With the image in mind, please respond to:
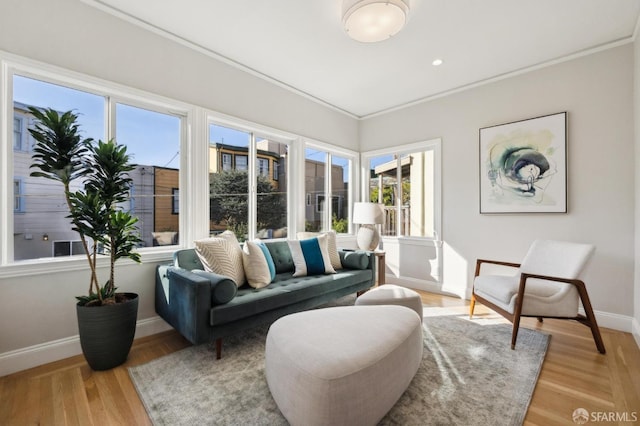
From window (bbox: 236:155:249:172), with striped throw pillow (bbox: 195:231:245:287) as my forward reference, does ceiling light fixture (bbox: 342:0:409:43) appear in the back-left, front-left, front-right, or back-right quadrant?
front-left

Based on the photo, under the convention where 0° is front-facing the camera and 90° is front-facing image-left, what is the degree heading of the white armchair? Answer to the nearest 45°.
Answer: approximately 45°

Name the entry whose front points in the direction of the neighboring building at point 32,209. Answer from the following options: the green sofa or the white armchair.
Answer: the white armchair

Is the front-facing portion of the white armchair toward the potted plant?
yes

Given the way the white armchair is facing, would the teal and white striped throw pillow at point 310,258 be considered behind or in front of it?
in front

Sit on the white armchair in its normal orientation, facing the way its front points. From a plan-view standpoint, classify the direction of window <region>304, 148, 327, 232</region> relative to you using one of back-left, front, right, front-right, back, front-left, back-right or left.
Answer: front-right

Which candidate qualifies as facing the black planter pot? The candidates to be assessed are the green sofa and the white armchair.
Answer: the white armchair

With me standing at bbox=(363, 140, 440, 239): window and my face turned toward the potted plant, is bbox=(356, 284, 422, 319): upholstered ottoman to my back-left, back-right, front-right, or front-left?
front-left

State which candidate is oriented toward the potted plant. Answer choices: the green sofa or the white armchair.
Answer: the white armchair

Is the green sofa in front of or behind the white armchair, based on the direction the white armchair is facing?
in front

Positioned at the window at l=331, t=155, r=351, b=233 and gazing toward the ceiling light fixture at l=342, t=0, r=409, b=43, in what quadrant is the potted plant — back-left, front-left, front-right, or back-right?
front-right

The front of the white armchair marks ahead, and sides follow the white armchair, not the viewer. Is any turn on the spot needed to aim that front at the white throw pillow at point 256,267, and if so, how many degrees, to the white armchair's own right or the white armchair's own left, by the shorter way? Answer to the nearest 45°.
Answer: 0° — it already faces it

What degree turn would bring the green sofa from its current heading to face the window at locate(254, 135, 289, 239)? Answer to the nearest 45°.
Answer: approximately 135° to its left

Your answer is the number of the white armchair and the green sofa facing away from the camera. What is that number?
0

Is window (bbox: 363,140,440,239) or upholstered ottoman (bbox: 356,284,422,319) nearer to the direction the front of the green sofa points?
the upholstered ottoman

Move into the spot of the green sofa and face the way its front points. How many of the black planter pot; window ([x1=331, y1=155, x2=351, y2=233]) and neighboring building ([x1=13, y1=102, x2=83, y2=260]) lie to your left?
1
